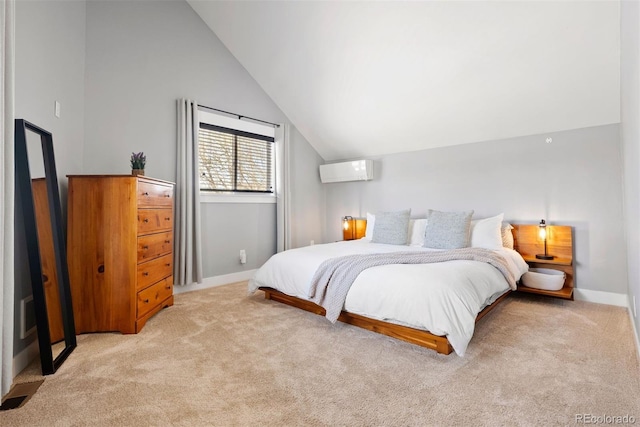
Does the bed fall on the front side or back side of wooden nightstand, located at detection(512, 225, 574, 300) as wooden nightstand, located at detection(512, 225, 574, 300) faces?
on the front side

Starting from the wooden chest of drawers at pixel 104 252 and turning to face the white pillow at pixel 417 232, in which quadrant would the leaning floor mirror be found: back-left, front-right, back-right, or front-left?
back-right

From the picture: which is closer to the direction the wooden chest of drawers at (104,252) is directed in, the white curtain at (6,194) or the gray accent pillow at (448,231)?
the gray accent pillow

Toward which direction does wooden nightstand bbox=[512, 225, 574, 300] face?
toward the camera

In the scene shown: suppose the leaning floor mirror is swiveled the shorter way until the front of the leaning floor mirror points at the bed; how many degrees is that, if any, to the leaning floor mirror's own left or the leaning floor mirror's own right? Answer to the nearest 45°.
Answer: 0° — it already faces it

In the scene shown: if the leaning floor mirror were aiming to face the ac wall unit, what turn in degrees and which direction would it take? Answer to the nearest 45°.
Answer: approximately 45° to its left

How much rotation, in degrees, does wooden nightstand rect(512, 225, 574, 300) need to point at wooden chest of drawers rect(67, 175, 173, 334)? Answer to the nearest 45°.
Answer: approximately 45° to its right

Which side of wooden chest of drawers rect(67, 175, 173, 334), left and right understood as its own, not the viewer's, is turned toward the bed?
front

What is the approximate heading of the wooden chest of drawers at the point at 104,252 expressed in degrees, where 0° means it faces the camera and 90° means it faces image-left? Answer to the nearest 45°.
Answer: approximately 315°

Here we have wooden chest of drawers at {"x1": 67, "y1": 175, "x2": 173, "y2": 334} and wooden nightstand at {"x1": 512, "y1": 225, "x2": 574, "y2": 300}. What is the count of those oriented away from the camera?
0

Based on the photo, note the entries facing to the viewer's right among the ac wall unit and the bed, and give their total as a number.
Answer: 0

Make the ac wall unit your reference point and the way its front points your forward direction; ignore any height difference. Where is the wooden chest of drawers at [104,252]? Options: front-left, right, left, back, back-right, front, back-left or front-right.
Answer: front
